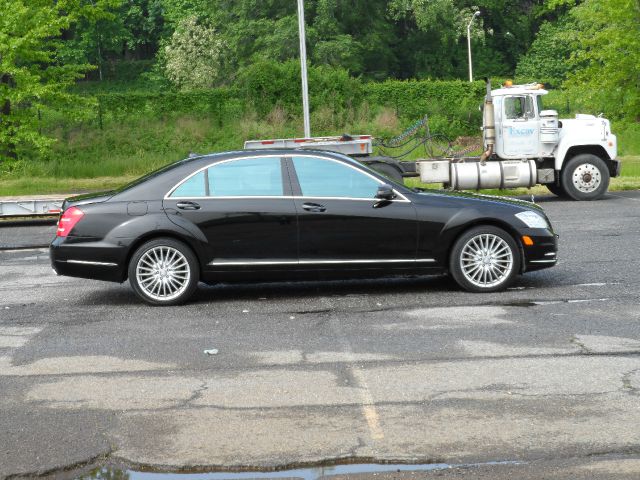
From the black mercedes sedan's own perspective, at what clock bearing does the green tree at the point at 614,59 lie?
The green tree is roughly at 10 o'clock from the black mercedes sedan.

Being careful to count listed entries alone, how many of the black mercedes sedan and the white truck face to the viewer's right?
2

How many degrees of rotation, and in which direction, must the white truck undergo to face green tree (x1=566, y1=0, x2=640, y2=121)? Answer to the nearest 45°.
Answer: approximately 90° to its left

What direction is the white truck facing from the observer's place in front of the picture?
facing to the right of the viewer

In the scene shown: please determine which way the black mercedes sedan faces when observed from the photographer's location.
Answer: facing to the right of the viewer

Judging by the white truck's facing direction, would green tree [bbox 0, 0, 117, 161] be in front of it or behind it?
behind

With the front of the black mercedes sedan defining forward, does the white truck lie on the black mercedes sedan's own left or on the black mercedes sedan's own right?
on the black mercedes sedan's own left

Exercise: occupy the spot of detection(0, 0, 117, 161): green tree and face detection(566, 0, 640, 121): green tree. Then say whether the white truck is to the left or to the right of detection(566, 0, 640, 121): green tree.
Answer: right

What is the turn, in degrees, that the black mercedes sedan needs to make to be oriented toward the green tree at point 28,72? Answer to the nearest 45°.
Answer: approximately 90° to its left
